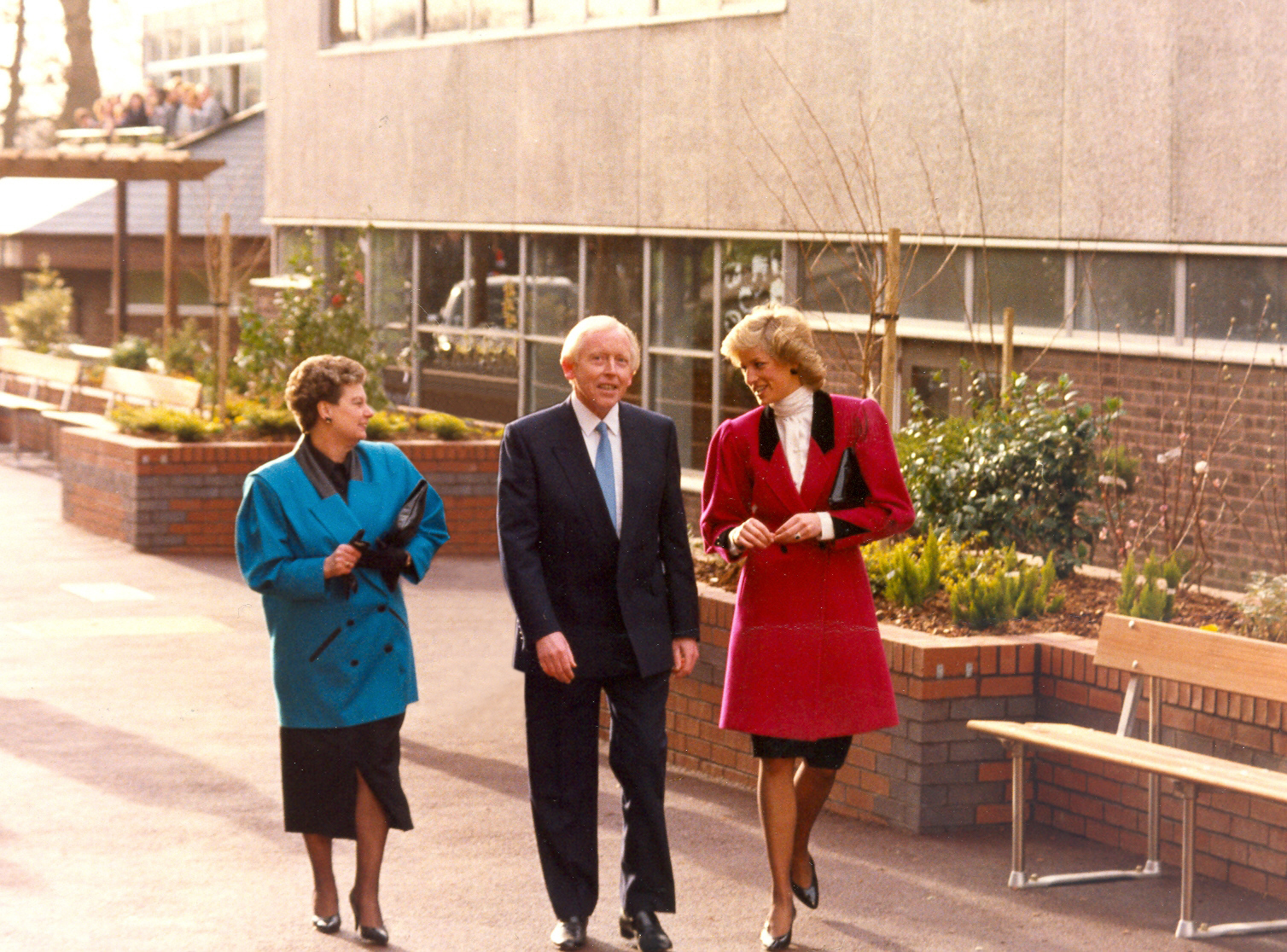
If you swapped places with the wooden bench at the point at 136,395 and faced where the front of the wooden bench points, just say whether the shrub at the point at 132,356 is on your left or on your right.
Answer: on your right

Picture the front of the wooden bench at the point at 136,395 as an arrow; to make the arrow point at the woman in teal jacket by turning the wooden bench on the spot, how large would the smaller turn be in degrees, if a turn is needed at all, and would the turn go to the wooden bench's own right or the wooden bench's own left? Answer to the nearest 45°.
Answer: approximately 45° to the wooden bench's own left

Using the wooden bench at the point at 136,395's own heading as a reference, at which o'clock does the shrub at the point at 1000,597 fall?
The shrub is roughly at 10 o'clock from the wooden bench.

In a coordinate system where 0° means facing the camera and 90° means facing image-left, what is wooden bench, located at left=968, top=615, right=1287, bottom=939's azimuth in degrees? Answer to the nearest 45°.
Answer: approximately 45°

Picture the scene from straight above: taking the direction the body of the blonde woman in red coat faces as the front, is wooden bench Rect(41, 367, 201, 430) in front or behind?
behind

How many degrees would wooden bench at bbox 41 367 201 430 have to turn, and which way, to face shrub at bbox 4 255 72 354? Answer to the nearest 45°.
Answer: approximately 135° to its right

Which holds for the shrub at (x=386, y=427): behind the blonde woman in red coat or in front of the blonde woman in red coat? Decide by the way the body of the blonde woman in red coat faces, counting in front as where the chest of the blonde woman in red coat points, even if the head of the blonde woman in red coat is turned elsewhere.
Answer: behind

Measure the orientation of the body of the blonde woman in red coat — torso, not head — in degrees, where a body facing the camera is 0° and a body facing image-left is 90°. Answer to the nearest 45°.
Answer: approximately 0°

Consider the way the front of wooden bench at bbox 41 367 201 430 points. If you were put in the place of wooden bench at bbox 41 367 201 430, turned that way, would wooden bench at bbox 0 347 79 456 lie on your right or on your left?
on your right

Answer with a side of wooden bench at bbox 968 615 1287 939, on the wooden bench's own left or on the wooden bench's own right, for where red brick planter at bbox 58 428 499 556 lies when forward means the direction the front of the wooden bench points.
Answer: on the wooden bench's own right
